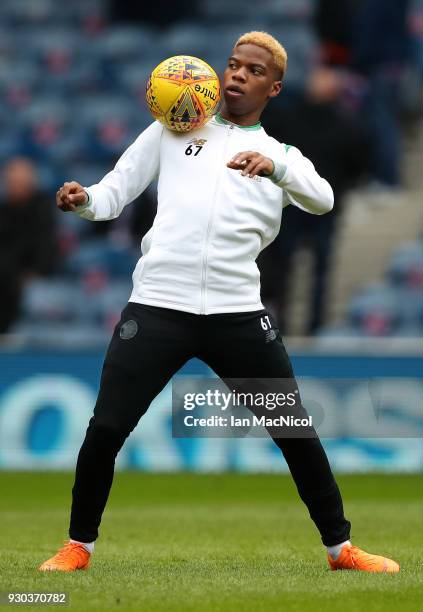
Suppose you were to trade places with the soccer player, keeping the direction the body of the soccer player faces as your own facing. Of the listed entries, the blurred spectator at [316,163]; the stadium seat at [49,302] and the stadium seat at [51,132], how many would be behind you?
3

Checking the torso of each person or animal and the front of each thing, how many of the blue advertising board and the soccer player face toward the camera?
2

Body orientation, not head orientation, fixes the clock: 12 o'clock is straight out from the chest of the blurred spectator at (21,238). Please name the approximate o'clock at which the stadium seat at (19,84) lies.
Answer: The stadium seat is roughly at 6 o'clock from the blurred spectator.

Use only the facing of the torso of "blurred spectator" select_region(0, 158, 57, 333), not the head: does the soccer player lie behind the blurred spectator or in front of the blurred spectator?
in front

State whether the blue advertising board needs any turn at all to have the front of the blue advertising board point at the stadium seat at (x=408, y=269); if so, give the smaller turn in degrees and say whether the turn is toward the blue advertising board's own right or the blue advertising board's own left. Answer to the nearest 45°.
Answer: approximately 135° to the blue advertising board's own left

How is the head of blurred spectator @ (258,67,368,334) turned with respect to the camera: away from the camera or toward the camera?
toward the camera

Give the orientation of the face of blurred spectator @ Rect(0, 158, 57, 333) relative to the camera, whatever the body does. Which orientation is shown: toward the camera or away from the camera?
toward the camera

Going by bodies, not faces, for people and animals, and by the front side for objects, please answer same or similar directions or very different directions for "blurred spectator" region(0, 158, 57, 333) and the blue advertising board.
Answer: same or similar directions

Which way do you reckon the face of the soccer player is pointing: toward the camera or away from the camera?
toward the camera

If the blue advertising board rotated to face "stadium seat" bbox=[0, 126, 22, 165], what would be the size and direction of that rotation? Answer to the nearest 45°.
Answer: approximately 135° to its right

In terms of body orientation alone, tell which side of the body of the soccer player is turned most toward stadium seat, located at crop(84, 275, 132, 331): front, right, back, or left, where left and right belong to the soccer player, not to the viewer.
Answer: back

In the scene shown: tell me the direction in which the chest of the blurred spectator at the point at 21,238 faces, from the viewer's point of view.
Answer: toward the camera

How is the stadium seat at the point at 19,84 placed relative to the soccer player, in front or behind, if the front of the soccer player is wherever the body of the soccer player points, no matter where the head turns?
behind

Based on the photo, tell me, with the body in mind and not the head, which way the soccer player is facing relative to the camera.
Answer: toward the camera
